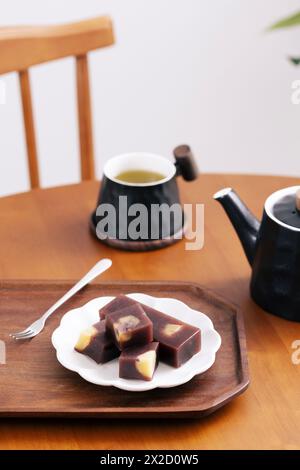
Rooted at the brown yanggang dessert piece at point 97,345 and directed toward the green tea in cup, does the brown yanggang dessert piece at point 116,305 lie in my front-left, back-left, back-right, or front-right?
front-right

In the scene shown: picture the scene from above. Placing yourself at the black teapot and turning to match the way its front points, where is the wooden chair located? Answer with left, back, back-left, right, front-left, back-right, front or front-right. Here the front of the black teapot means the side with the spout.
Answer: front-right

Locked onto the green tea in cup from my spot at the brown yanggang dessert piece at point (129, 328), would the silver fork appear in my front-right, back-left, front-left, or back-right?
front-left

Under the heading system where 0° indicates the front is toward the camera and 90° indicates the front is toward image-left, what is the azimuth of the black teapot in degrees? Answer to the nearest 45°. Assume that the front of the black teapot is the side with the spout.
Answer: approximately 90°
